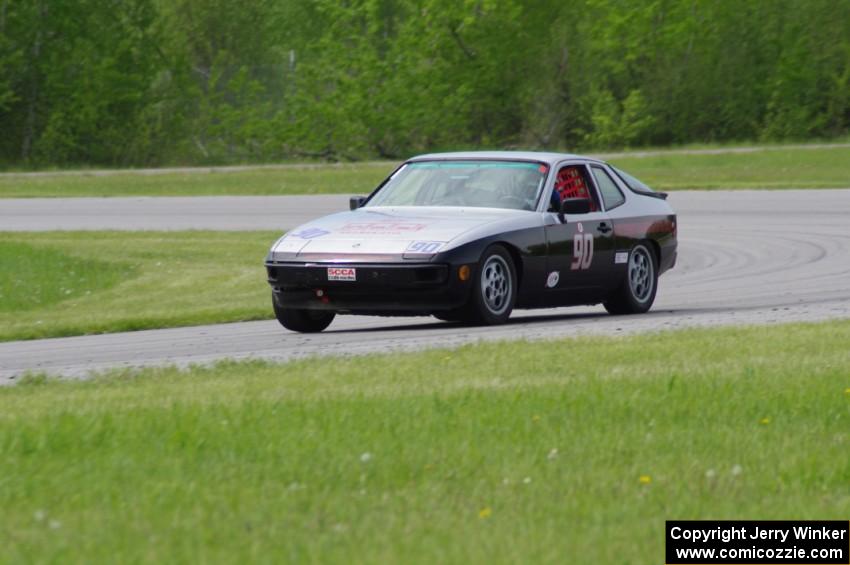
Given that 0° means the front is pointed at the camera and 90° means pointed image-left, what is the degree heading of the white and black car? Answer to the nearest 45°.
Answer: approximately 45°
